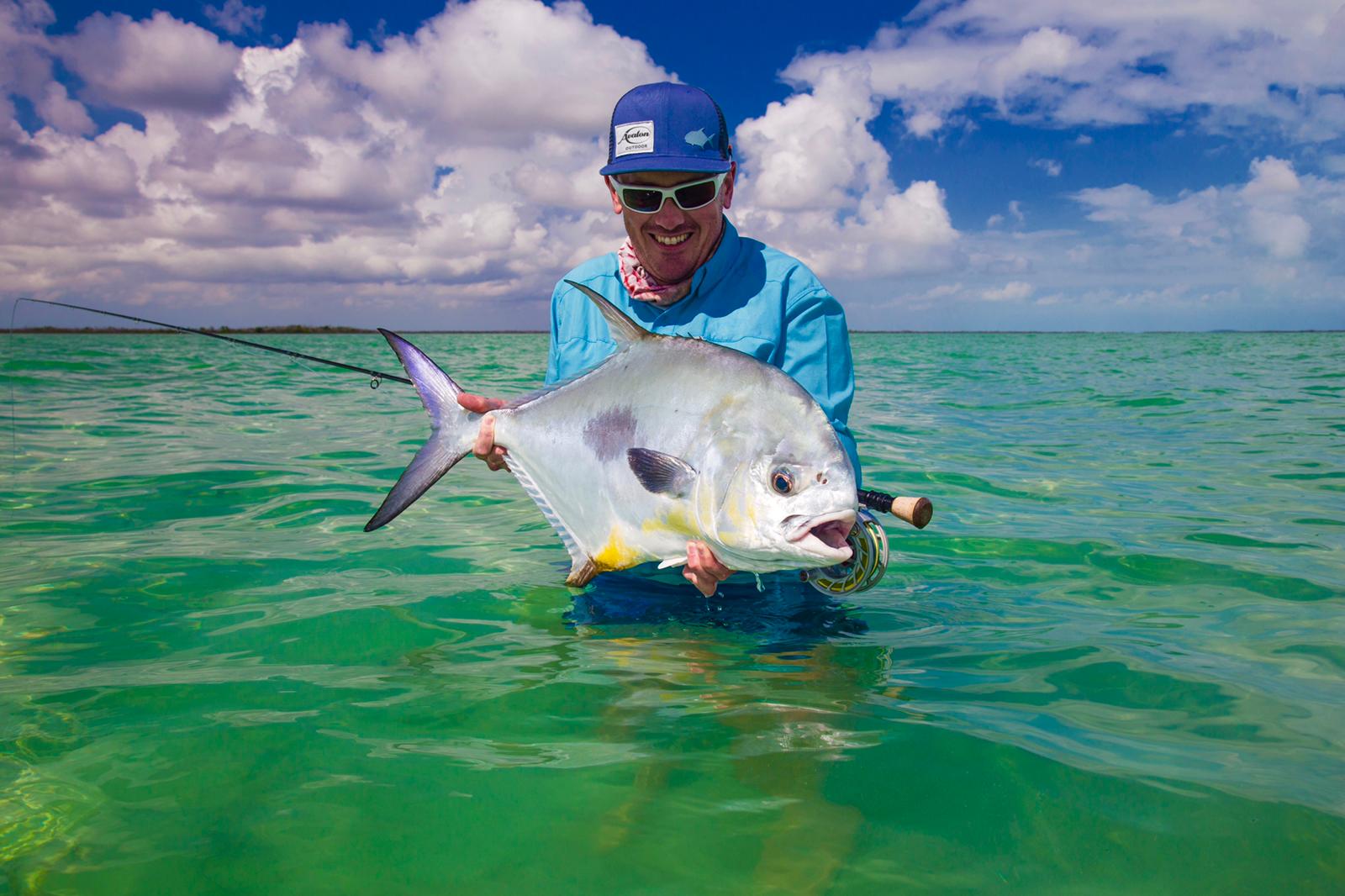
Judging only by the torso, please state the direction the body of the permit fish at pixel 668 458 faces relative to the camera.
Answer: to the viewer's right
